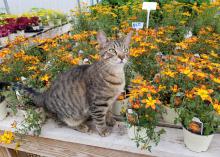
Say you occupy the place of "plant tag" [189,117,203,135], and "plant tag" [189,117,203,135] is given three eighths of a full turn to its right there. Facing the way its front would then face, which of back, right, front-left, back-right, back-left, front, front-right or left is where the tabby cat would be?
left

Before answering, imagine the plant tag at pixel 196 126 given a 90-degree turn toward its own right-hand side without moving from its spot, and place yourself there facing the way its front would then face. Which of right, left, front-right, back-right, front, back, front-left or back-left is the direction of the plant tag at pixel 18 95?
front-left

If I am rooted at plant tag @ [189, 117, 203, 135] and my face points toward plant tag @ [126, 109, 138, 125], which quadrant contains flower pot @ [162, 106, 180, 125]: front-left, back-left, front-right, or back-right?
front-right

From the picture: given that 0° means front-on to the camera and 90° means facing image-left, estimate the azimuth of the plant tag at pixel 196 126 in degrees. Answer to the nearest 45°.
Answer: approximately 45°

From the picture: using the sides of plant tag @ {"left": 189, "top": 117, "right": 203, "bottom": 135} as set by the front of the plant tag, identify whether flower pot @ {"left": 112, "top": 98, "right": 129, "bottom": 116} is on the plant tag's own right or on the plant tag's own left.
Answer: on the plant tag's own right
